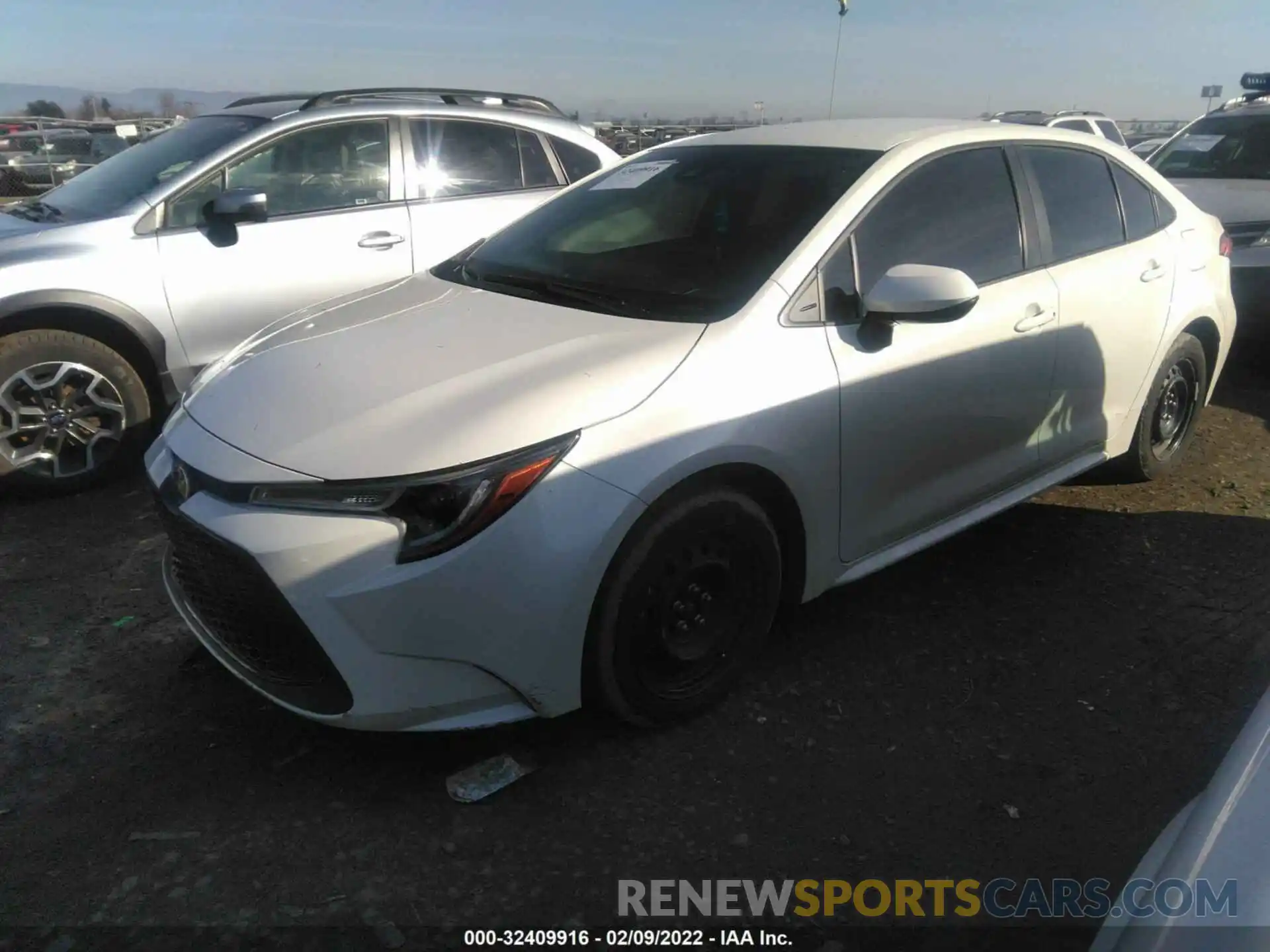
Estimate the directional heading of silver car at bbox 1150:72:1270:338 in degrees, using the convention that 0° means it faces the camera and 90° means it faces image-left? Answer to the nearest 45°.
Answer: approximately 45°

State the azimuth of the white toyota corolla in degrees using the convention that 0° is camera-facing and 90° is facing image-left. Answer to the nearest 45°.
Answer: approximately 45°

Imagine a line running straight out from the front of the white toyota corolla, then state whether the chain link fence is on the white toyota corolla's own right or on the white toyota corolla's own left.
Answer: on the white toyota corolla's own right

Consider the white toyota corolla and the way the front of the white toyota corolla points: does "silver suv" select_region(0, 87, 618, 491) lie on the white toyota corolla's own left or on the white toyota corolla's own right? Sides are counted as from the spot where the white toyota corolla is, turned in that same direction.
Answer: on the white toyota corolla's own right

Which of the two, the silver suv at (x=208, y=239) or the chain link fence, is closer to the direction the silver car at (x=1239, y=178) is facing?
the silver suv

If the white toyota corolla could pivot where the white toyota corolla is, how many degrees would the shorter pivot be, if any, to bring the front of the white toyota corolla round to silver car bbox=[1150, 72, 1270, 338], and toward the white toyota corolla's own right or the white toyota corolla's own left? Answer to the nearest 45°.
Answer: approximately 180°
